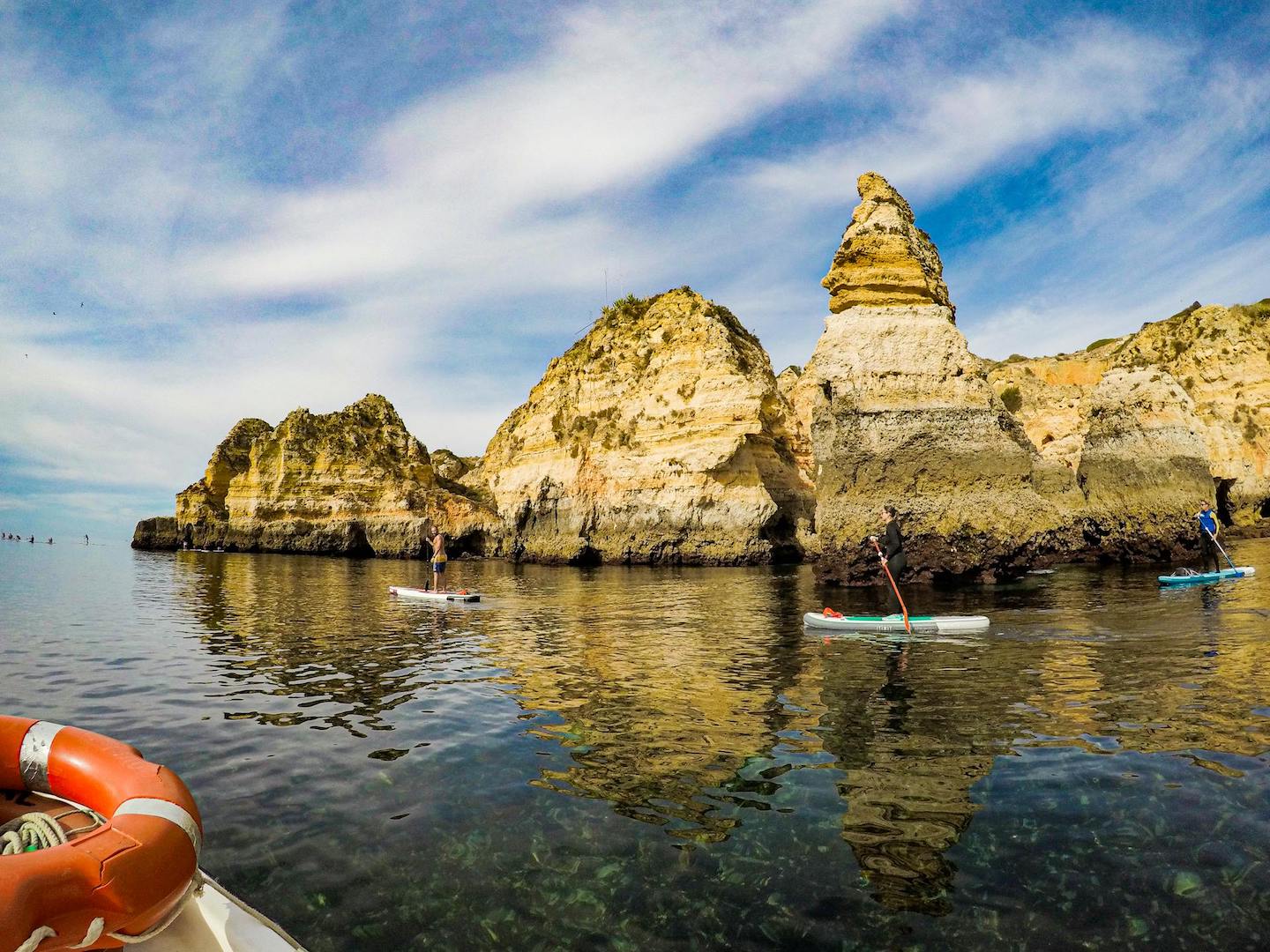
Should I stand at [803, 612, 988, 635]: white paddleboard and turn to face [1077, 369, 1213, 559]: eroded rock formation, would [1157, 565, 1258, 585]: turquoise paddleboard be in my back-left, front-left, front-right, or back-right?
front-right

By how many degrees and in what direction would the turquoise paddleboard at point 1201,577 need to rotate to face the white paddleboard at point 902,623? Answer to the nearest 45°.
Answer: approximately 45° to its left
